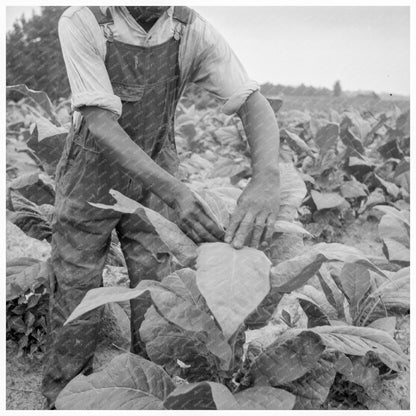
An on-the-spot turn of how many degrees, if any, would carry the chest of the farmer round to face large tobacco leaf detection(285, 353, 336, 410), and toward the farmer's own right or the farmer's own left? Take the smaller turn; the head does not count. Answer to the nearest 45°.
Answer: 0° — they already face it

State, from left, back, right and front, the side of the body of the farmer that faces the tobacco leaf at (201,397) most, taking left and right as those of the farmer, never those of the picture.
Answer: front

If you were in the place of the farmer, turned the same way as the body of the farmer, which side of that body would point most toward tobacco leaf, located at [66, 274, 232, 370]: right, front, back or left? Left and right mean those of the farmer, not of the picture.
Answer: front

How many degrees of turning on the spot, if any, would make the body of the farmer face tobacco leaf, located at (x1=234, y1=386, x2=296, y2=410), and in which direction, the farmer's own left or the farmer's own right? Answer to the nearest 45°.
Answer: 0° — they already face it

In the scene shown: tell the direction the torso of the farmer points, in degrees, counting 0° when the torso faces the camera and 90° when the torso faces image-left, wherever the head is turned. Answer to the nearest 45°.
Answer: approximately 315°
